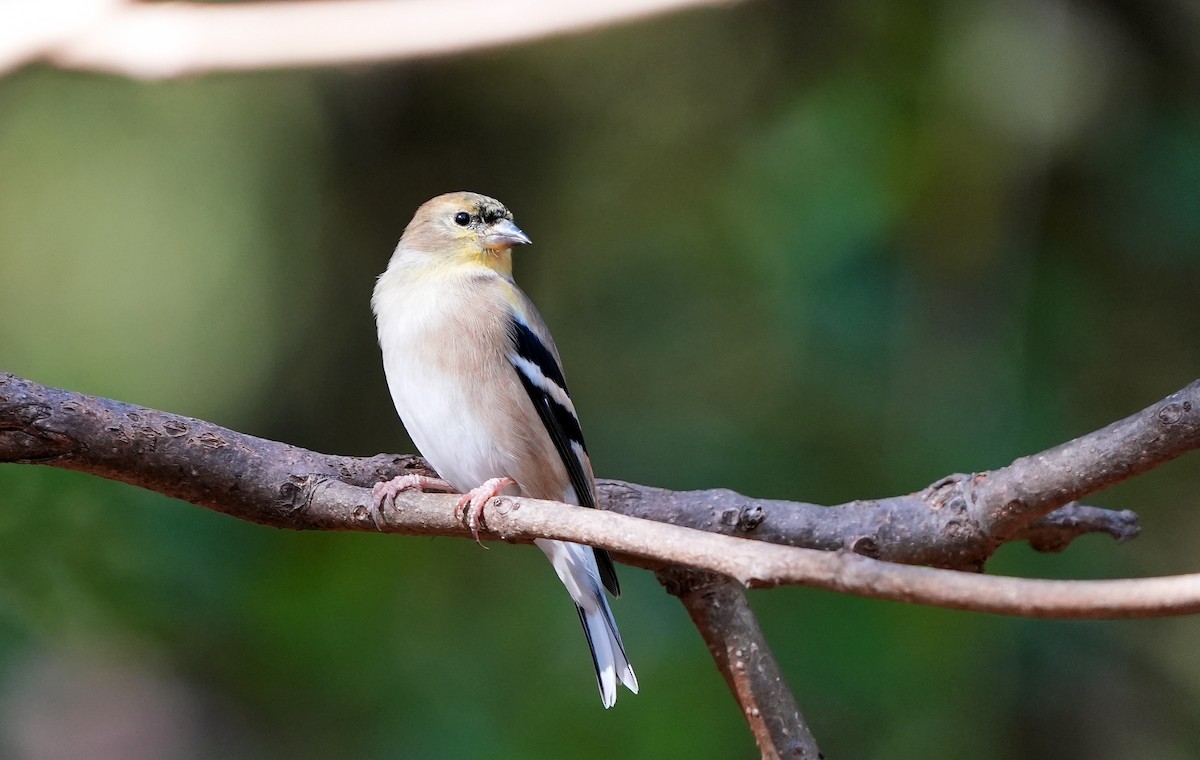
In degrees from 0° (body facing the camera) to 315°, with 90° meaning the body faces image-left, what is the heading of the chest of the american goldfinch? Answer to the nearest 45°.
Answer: approximately 45°
